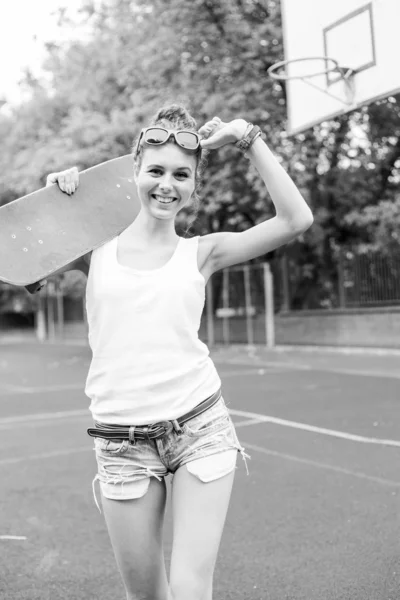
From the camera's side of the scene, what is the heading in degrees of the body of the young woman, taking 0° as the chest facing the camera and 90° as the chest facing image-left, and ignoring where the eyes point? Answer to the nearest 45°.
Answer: approximately 0°

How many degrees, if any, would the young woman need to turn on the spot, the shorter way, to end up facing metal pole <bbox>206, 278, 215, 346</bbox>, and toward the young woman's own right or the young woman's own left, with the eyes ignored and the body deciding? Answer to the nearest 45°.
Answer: approximately 180°

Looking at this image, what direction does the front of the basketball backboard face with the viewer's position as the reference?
facing the viewer and to the left of the viewer

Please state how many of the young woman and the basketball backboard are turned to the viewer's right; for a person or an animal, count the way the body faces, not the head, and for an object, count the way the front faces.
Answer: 0

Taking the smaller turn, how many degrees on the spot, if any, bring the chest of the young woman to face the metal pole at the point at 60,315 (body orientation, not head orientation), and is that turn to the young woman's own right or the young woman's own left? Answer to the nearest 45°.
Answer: approximately 180°

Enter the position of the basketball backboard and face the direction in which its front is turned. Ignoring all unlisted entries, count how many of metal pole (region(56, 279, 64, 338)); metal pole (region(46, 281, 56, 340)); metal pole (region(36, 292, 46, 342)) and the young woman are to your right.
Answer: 3

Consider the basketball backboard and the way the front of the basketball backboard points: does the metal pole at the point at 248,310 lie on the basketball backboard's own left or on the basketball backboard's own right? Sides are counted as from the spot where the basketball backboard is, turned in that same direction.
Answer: on the basketball backboard's own right

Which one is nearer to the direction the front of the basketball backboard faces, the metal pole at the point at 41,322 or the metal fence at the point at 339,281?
the metal pole

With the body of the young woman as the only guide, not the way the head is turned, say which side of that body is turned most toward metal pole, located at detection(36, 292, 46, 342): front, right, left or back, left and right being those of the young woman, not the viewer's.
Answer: back
